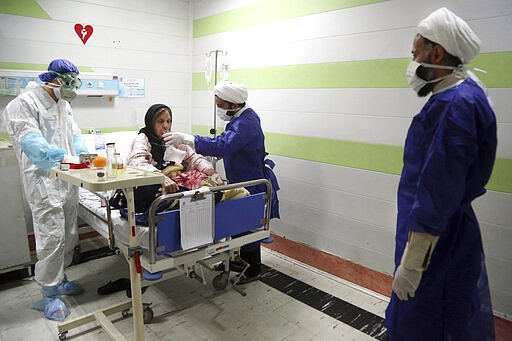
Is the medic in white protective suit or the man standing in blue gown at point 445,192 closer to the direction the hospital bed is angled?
the man standing in blue gown

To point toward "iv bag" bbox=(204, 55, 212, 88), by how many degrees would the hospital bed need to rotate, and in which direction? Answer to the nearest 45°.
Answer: approximately 135° to its left

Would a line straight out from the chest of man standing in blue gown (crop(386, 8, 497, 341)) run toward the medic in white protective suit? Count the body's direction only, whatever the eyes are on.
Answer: yes

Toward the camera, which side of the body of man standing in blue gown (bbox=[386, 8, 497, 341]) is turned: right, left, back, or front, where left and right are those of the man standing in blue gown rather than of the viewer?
left

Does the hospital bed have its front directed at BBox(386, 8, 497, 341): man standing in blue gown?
yes

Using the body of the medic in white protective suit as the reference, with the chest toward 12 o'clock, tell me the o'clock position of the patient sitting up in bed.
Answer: The patient sitting up in bed is roughly at 11 o'clock from the medic in white protective suit.

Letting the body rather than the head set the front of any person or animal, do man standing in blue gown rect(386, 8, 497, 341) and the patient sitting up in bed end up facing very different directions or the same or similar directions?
very different directions

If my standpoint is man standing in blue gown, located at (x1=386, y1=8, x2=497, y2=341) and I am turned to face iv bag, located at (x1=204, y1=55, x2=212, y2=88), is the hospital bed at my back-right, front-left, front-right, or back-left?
front-left

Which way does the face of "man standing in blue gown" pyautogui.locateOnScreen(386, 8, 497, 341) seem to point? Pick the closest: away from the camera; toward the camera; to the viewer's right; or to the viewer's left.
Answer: to the viewer's left

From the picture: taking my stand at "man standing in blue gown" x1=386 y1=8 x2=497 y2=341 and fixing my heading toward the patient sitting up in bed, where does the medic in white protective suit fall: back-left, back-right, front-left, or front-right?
front-left

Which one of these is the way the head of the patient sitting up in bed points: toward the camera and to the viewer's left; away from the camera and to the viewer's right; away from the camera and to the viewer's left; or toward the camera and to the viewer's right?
toward the camera and to the viewer's right

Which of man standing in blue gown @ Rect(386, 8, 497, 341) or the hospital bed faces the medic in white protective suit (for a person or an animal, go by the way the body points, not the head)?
the man standing in blue gown

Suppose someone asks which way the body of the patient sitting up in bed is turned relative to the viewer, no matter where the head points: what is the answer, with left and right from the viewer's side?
facing the viewer and to the right of the viewer

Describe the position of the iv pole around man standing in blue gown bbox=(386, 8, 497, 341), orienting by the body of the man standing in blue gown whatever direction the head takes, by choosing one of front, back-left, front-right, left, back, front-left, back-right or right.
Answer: front-right
